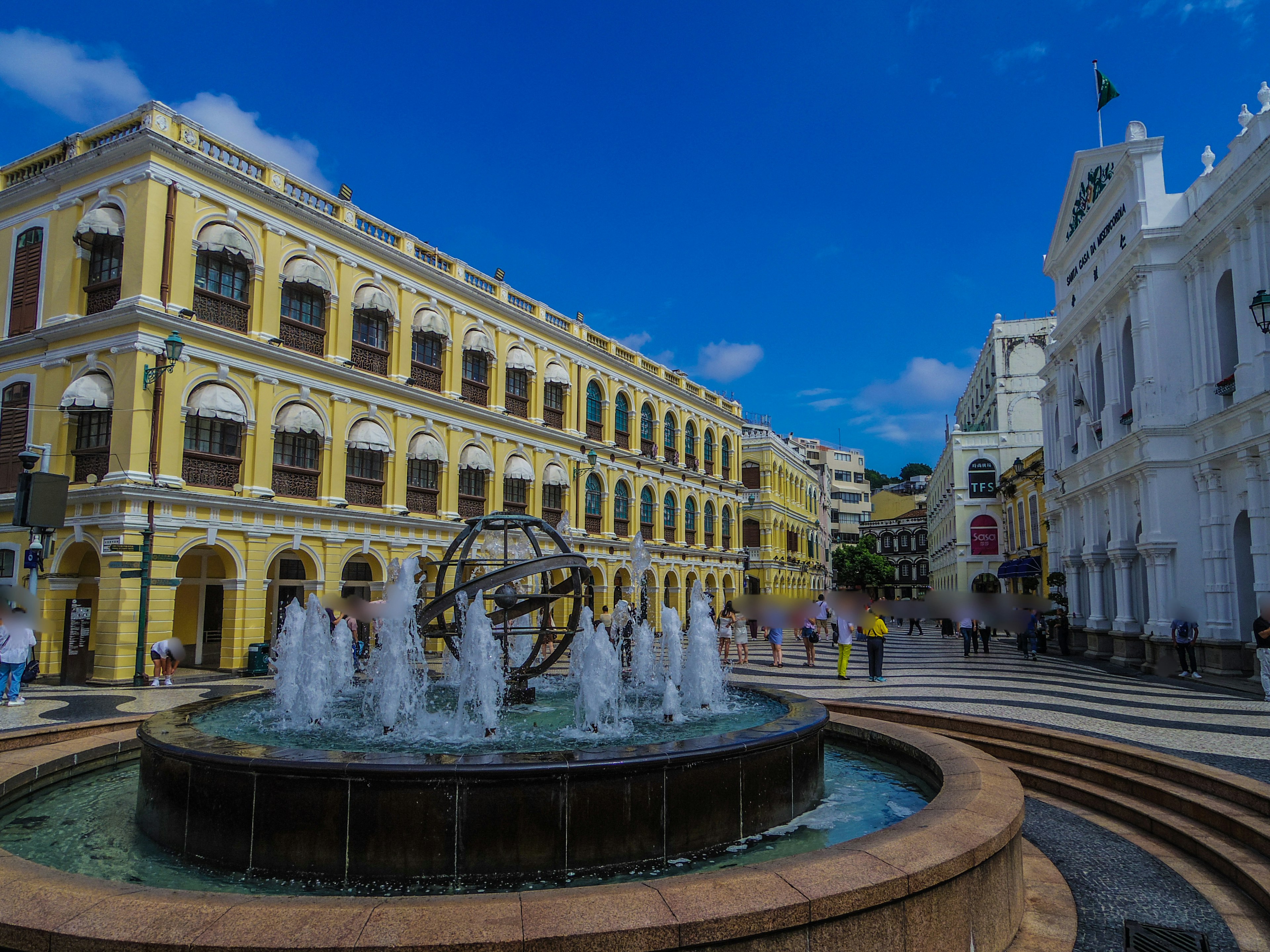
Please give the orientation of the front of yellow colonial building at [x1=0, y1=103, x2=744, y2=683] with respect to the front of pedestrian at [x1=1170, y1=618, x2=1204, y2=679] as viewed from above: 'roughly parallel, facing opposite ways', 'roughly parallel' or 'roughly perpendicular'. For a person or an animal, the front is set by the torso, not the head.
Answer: roughly perpendicular

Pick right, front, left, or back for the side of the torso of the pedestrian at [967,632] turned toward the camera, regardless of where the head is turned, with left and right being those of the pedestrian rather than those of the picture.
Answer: back

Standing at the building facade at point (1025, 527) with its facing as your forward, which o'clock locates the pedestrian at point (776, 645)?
The pedestrian is roughly at 11 o'clock from the building facade.
